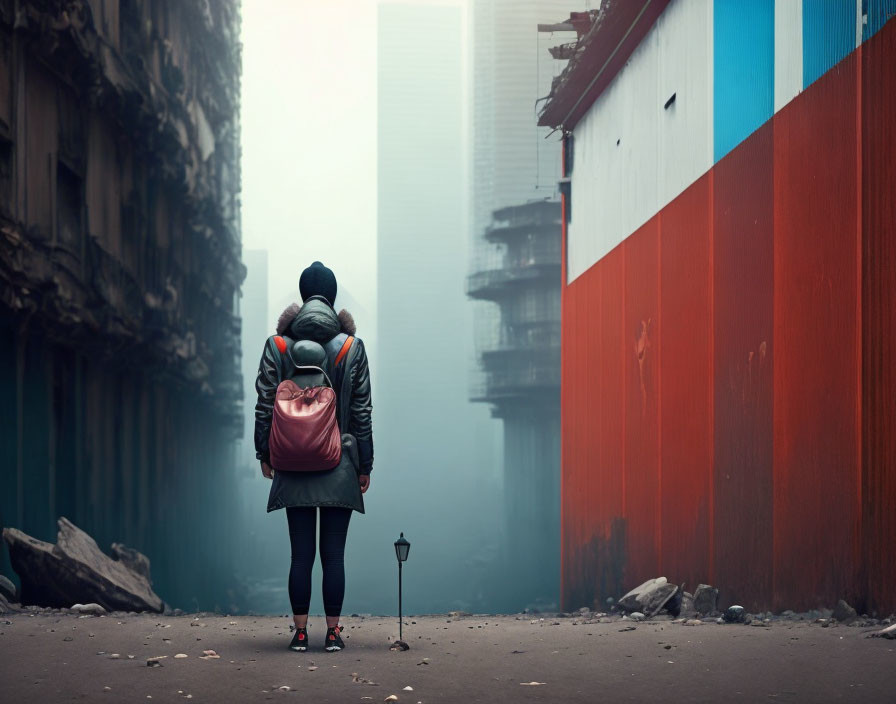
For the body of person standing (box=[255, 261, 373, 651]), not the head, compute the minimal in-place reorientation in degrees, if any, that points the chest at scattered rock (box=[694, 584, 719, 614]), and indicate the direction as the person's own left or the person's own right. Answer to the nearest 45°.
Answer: approximately 45° to the person's own right

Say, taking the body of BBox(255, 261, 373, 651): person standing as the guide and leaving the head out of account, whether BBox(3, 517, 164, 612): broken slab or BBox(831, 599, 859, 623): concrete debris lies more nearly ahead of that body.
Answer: the broken slab

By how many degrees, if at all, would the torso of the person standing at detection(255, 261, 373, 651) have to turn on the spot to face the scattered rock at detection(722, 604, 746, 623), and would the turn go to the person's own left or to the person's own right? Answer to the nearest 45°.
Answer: approximately 45° to the person's own right

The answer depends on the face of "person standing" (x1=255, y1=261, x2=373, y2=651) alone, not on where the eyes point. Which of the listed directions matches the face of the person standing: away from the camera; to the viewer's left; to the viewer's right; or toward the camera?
away from the camera

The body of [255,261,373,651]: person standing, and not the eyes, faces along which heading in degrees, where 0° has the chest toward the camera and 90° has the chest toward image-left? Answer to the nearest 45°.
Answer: approximately 180°
